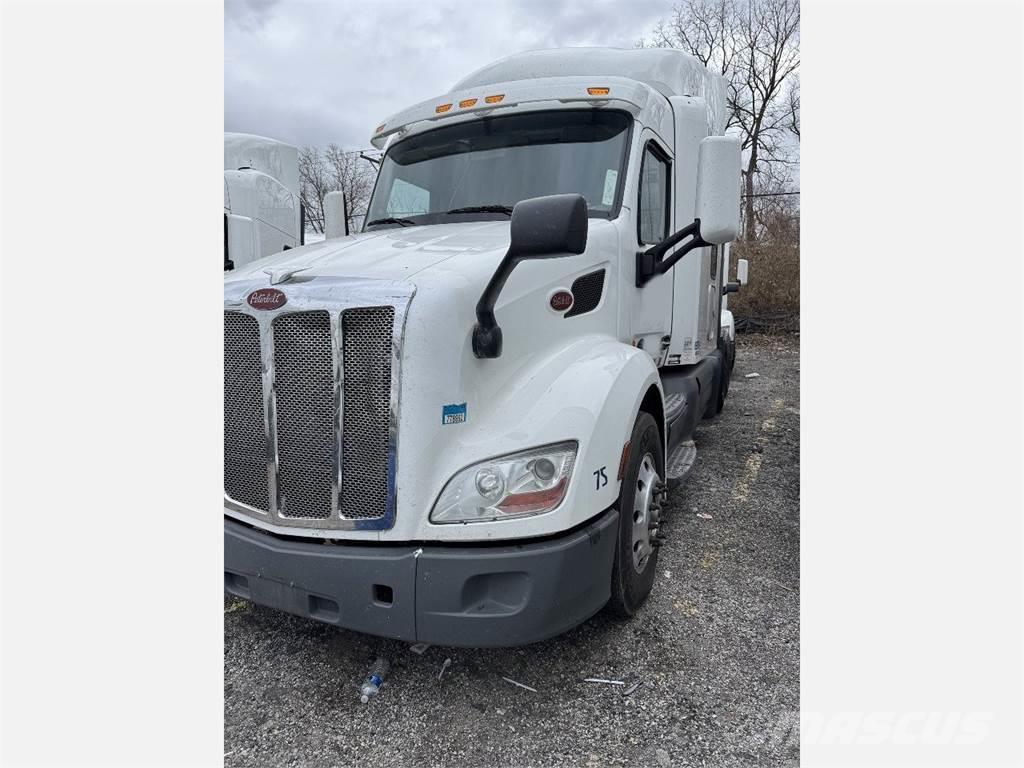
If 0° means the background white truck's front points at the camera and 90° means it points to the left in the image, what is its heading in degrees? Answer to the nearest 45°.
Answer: approximately 45°

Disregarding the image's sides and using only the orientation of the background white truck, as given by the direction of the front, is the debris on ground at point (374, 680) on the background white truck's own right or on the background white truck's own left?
on the background white truck's own left

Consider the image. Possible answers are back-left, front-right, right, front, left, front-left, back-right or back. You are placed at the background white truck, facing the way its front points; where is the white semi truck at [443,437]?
front-left

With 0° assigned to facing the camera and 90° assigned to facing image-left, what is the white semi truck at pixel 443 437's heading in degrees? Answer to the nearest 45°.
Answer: approximately 45°

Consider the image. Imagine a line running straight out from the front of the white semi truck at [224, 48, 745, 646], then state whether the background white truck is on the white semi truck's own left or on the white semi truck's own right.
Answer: on the white semi truck's own right
